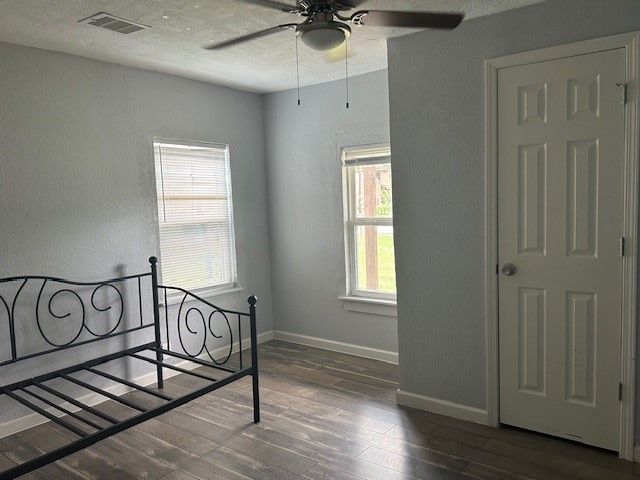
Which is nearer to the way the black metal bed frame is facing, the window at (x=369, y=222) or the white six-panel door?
the white six-panel door

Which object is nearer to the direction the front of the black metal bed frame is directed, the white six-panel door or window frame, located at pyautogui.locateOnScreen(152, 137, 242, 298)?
the white six-panel door

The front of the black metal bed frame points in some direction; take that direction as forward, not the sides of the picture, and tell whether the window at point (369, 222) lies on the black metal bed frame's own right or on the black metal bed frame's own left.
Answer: on the black metal bed frame's own left

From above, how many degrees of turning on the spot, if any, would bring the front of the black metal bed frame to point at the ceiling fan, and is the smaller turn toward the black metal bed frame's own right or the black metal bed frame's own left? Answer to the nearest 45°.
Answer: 0° — it already faces it

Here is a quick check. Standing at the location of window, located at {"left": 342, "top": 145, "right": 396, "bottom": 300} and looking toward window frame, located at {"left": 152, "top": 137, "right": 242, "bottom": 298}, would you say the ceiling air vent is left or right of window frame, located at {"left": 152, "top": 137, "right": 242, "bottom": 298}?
left

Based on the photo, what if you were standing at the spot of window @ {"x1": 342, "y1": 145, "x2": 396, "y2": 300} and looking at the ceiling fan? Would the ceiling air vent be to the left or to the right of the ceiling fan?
right

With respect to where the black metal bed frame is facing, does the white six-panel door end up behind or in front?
in front

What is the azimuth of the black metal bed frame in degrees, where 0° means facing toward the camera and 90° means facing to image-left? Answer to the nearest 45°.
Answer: approximately 315°

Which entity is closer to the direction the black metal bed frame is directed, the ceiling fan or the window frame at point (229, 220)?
the ceiling fan

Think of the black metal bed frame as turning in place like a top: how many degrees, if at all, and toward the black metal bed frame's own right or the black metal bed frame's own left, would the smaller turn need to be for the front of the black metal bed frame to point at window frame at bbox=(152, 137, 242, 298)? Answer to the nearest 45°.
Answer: approximately 90° to the black metal bed frame's own left
